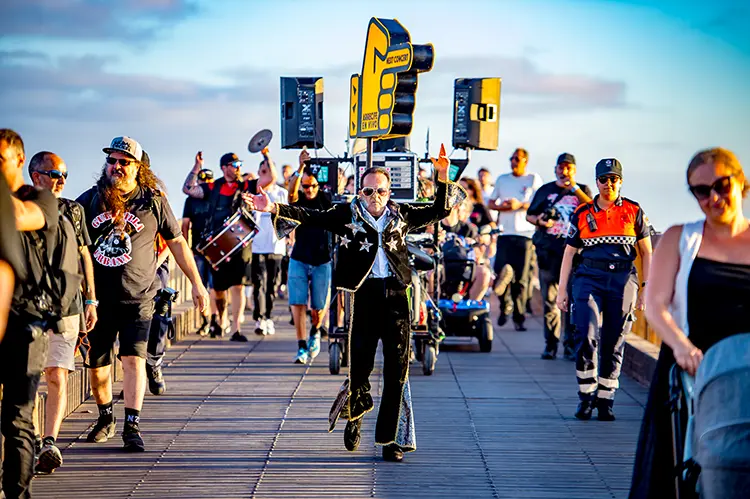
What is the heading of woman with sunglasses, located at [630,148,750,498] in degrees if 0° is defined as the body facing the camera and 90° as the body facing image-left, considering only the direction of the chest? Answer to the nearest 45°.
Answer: approximately 0°

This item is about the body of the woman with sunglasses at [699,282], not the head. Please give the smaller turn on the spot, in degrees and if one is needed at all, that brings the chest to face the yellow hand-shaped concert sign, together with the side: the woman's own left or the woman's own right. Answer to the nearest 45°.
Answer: approximately 135° to the woman's own right

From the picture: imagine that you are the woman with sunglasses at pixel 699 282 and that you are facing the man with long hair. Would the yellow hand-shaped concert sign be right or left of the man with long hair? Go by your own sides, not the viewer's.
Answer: right

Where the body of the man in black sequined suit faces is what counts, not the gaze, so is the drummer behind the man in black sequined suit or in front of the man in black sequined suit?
behind
